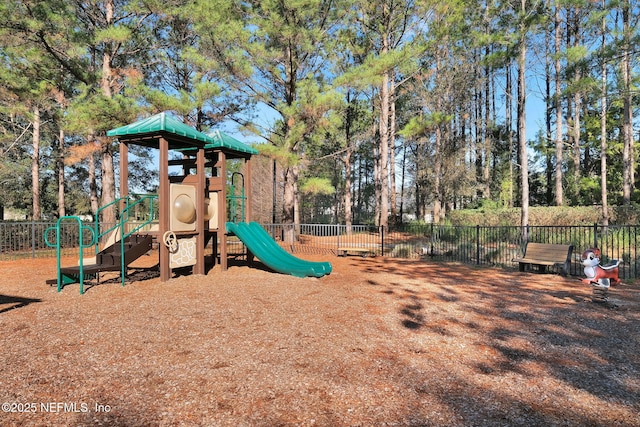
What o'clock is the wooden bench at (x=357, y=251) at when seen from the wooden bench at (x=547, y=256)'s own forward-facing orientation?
the wooden bench at (x=357, y=251) is roughly at 2 o'clock from the wooden bench at (x=547, y=256).

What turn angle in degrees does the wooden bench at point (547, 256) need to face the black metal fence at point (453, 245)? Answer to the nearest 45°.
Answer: approximately 90° to its right

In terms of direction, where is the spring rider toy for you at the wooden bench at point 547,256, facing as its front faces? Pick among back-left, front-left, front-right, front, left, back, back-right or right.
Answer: front-left

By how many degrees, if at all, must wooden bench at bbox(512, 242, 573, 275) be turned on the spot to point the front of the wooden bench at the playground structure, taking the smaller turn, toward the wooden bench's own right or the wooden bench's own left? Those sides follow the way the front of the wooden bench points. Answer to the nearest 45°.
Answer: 0° — it already faces it

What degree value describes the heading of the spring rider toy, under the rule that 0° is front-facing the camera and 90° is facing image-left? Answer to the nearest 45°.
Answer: approximately 45°

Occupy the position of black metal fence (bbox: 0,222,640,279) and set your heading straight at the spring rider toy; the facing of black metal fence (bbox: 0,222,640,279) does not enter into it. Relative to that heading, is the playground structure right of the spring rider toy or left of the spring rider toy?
right

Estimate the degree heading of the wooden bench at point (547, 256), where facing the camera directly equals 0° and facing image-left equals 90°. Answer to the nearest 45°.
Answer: approximately 45°

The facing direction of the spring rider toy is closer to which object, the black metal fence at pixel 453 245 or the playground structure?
the playground structure
